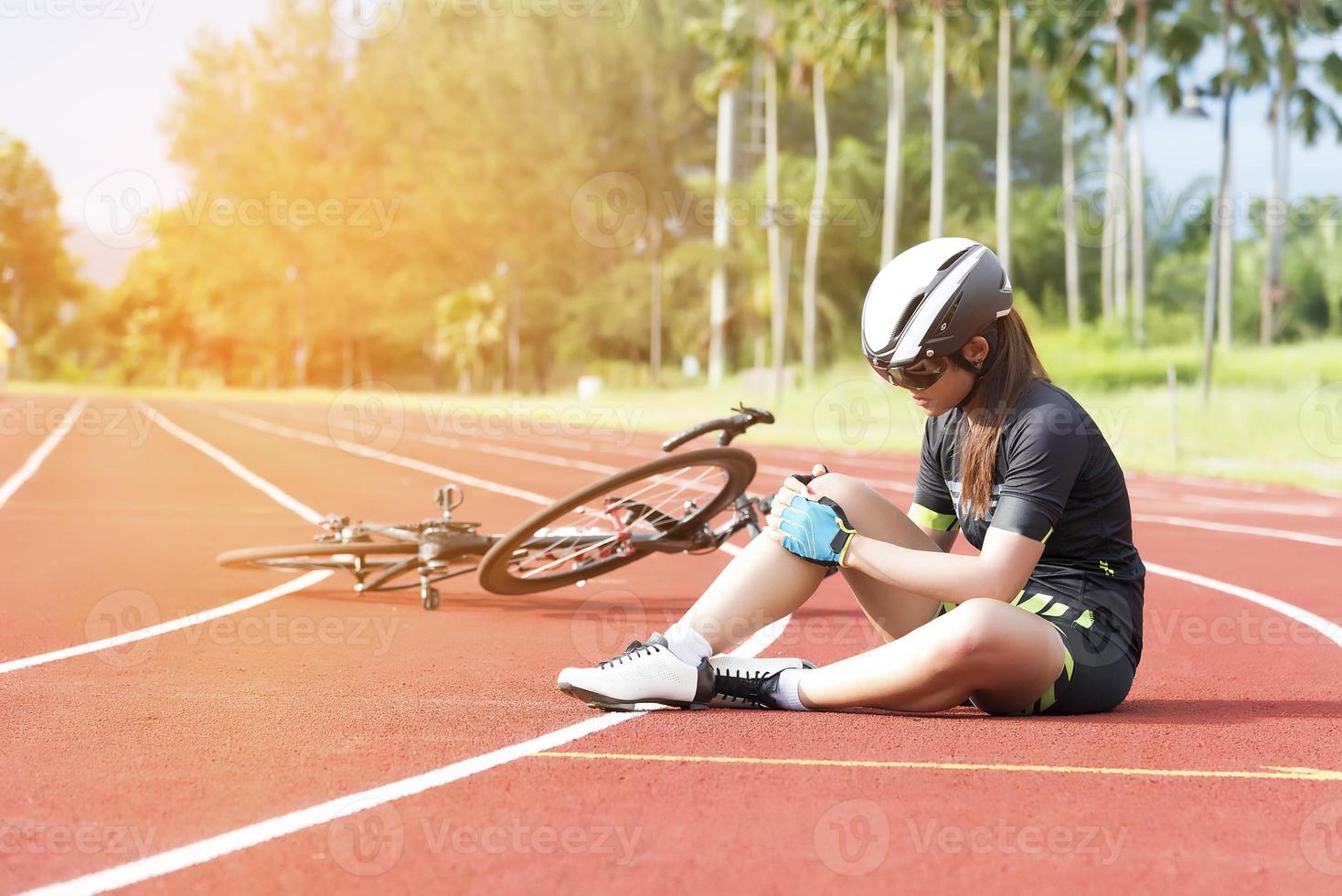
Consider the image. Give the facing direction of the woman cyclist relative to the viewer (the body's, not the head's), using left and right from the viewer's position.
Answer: facing to the left of the viewer

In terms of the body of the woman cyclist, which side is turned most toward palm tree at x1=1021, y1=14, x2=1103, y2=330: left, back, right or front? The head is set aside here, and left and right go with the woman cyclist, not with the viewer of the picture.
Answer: right

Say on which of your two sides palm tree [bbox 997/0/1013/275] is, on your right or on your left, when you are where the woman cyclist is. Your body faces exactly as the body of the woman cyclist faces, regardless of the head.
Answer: on your right

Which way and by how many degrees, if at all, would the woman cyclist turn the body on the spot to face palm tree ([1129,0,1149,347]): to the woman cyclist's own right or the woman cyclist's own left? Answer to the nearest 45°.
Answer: approximately 90° to the woman cyclist's own right

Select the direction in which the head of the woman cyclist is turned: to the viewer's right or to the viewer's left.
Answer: to the viewer's left

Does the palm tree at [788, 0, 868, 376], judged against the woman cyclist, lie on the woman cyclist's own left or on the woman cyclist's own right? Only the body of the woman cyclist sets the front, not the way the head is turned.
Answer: on the woman cyclist's own right

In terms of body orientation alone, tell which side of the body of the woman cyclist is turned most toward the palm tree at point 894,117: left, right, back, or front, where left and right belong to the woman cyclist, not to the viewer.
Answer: right
